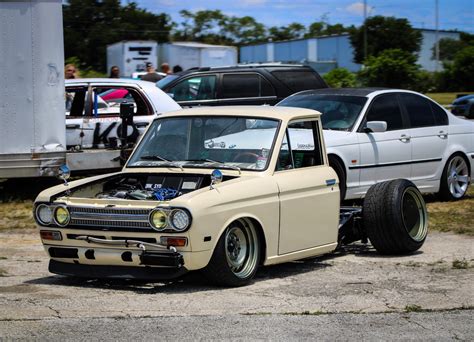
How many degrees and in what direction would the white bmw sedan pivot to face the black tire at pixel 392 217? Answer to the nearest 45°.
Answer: approximately 45° to its left

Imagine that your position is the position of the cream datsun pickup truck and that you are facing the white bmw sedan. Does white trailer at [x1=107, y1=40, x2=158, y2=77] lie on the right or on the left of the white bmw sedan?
left

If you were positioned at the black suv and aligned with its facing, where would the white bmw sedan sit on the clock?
The white bmw sedan is roughly at 8 o'clock from the black suv.

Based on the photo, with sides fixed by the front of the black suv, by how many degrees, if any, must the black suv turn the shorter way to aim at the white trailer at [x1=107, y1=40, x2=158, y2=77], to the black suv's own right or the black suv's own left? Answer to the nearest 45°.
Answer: approximately 90° to the black suv's own right

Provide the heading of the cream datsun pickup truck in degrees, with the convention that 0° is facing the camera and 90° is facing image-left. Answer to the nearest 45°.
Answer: approximately 45°

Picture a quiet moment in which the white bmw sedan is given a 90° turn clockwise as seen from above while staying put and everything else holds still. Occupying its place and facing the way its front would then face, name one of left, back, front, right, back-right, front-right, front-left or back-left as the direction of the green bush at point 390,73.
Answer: front-right

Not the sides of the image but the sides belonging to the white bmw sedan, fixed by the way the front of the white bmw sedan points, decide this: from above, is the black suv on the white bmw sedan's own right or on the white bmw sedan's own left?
on the white bmw sedan's own right

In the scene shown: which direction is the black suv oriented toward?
to the viewer's left

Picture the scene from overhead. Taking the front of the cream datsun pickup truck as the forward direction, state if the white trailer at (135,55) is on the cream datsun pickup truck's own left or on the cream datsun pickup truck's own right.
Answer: on the cream datsun pickup truck's own right

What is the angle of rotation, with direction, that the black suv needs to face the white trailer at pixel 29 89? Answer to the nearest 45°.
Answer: approximately 45° to its left

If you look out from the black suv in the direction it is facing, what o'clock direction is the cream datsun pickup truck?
The cream datsun pickup truck is roughly at 9 o'clock from the black suv.

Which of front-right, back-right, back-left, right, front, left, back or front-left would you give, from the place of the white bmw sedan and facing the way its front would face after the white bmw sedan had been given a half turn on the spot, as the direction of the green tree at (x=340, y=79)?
front-left

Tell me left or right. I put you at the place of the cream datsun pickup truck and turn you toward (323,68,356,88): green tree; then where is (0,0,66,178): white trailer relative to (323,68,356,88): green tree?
left

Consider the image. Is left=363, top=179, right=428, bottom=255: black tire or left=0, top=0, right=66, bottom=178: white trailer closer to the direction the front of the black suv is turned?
the white trailer

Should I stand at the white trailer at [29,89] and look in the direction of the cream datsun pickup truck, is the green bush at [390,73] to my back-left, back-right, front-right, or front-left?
back-left
